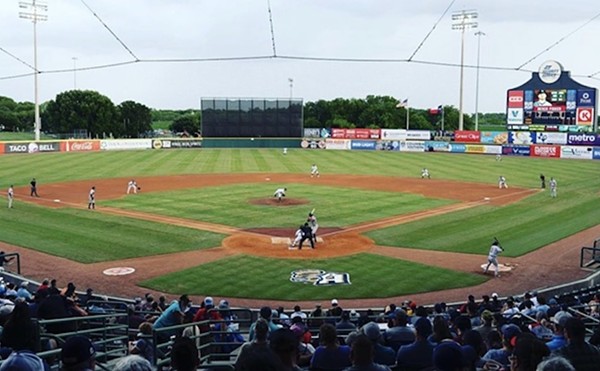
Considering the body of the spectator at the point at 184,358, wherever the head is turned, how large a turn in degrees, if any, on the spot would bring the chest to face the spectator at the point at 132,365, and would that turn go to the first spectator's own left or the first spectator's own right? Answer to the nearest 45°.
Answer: approximately 135° to the first spectator's own left

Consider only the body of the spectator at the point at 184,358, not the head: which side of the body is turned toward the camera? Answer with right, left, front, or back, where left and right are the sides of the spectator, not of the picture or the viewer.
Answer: back

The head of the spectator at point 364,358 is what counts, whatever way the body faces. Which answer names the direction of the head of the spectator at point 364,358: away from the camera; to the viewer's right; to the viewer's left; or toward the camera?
away from the camera

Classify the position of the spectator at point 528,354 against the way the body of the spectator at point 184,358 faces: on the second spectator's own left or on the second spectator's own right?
on the second spectator's own right

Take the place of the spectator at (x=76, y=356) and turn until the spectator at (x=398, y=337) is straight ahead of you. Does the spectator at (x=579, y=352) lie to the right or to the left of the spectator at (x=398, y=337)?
right

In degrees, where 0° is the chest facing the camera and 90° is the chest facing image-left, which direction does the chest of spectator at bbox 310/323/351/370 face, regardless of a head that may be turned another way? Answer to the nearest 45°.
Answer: approximately 180°

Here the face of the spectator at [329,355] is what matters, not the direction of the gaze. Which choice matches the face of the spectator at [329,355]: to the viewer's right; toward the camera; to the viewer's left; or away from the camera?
away from the camera

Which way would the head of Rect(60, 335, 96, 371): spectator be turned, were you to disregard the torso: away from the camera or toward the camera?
away from the camera

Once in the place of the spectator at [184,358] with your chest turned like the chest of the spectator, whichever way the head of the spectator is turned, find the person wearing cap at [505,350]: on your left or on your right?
on your right

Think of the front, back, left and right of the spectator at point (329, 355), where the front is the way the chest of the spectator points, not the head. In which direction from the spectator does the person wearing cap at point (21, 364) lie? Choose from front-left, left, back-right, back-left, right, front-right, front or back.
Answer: back-left

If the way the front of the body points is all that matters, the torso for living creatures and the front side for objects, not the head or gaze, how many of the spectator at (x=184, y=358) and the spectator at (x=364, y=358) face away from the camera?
2

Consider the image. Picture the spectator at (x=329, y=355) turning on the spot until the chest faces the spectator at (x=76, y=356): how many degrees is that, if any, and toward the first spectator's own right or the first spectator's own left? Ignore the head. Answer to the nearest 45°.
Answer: approximately 135° to the first spectator's own left

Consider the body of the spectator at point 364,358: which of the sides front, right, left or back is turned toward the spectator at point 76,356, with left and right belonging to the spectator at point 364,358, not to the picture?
left

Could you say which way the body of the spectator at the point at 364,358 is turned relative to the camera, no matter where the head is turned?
away from the camera
